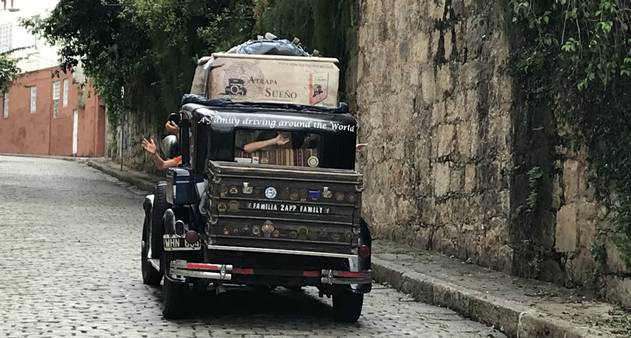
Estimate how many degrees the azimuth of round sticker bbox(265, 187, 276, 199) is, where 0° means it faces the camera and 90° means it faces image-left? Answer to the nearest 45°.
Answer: approximately 0°

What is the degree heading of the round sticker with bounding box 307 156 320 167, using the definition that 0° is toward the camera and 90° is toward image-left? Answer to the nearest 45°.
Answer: approximately 0°

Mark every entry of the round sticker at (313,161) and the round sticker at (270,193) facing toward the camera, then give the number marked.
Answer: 2

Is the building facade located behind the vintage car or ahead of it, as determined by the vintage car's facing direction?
ahead

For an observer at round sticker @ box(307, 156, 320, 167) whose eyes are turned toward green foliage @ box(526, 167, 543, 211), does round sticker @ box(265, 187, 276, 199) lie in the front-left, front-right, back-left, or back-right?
back-right

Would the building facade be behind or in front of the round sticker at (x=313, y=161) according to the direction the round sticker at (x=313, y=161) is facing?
behind

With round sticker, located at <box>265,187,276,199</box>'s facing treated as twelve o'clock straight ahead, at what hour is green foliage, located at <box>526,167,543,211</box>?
The green foliage is roughly at 8 o'clock from the round sticker.

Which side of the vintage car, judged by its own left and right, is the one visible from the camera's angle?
back

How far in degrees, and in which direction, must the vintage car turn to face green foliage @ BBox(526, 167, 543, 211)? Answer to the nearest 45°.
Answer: approximately 45° to its right

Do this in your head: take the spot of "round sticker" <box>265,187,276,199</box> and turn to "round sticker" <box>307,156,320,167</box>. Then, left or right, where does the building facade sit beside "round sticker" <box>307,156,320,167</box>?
left
